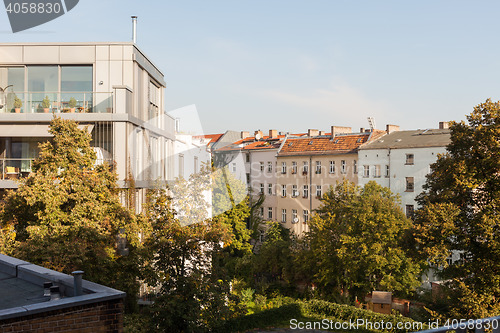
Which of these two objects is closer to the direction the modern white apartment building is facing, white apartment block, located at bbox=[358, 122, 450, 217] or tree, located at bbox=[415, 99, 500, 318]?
the tree

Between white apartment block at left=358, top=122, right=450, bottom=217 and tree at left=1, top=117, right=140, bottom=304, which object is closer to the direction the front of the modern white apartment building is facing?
the tree

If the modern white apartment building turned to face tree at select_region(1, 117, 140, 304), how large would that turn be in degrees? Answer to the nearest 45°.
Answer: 0° — it already faces it

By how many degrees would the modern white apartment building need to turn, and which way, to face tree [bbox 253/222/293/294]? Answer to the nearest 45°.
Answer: approximately 135° to its left

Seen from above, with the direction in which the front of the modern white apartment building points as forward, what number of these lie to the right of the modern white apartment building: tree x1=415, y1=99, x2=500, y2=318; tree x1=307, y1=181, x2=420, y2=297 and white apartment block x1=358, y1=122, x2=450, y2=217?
0

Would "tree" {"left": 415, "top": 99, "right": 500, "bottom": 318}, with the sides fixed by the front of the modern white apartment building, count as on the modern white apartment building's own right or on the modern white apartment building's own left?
on the modern white apartment building's own left

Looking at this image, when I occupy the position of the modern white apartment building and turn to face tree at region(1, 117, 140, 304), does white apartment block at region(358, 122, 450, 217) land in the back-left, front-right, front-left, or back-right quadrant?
back-left

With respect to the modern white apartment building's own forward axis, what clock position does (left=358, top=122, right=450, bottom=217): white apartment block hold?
The white apartment block is roughly at 8 o'clock from the modern white apartment building.

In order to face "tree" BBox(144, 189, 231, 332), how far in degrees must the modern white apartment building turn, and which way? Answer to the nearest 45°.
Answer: approximately 45° to its left

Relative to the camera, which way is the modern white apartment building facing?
toward the camera
